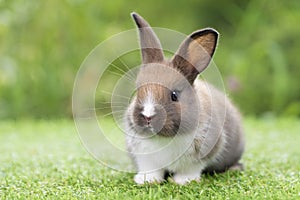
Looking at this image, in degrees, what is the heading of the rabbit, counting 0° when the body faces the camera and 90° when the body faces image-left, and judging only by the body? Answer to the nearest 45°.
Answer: approximately 45°
